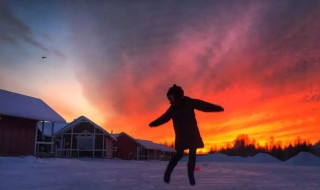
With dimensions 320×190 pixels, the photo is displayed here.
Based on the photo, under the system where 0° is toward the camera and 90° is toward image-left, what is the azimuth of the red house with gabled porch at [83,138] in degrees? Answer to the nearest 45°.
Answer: approximately 0°

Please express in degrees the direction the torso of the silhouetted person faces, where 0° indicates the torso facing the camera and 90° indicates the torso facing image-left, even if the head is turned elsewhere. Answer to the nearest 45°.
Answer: approximately 45°

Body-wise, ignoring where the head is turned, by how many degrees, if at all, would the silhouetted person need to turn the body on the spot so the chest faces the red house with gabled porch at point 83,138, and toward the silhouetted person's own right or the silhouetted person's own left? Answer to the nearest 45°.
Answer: approximately 135° to the silhouetted person's own right

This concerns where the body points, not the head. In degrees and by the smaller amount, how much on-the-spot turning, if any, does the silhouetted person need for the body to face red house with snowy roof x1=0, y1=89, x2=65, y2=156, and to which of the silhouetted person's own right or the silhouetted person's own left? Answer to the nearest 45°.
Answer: approximately 90° to the silhouetted person's own right
